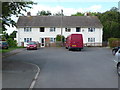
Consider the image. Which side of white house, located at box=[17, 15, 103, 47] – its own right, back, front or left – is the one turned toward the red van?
front

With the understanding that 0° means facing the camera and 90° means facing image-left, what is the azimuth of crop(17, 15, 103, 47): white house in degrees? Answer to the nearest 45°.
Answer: approximately 0°
